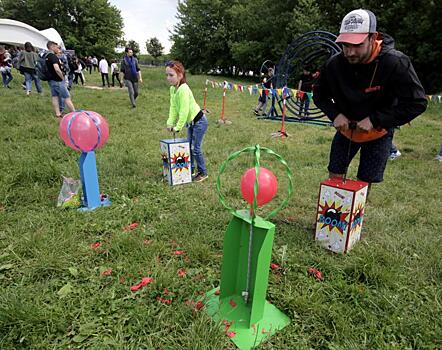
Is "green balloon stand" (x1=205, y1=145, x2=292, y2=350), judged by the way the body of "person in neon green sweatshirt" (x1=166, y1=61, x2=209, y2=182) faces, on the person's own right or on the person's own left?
on the person's own left

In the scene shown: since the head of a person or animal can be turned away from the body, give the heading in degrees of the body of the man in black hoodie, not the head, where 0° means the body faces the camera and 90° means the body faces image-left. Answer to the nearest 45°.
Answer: approximately 45°

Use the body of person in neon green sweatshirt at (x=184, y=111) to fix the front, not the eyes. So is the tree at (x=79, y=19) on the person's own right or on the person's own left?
on the person's own right

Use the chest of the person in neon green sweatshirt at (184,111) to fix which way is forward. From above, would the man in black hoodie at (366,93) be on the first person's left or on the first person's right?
on the first person's left

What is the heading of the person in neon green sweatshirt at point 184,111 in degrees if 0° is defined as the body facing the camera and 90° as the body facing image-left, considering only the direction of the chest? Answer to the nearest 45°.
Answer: approximately 45°

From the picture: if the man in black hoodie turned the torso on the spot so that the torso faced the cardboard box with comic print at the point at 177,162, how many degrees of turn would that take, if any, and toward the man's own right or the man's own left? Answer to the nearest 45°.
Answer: approximately 45° to the man's own right

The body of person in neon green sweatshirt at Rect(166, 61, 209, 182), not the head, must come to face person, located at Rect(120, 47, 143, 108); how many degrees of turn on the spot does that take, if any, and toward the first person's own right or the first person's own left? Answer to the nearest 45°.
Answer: approximately 135° to the first person's own right

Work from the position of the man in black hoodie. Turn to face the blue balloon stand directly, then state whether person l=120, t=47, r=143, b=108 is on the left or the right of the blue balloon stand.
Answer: right

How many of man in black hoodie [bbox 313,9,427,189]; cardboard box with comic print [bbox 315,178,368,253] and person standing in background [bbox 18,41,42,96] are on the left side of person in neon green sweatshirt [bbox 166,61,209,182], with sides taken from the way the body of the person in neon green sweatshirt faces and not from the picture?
2

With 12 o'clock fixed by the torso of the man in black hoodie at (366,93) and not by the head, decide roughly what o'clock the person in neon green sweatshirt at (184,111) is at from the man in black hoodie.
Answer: The person in neon green sweatshirt is roughly at 2 o'clock from the man in black hoodie.

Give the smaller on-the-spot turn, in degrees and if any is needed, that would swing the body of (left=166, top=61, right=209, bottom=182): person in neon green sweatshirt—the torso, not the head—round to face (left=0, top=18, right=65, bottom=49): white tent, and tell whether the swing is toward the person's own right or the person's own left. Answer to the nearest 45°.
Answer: approximately 90° to the person's own right

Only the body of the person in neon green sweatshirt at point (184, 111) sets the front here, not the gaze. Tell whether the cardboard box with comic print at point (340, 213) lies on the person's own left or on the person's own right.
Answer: on the person's own left
